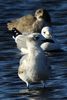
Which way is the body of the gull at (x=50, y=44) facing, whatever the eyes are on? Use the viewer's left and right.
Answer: facing the viewer and to the left of the viewer

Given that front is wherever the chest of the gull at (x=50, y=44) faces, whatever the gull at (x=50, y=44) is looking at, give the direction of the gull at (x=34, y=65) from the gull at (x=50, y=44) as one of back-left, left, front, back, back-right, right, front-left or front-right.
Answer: front-left
